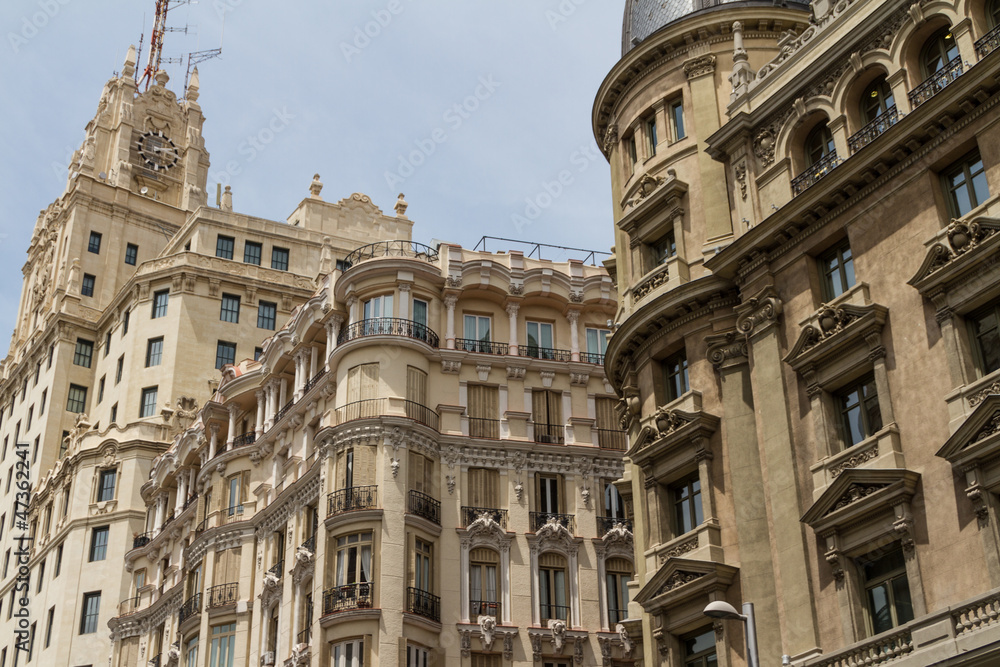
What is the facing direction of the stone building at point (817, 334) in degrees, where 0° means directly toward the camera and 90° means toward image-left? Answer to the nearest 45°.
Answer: approximately 45°
